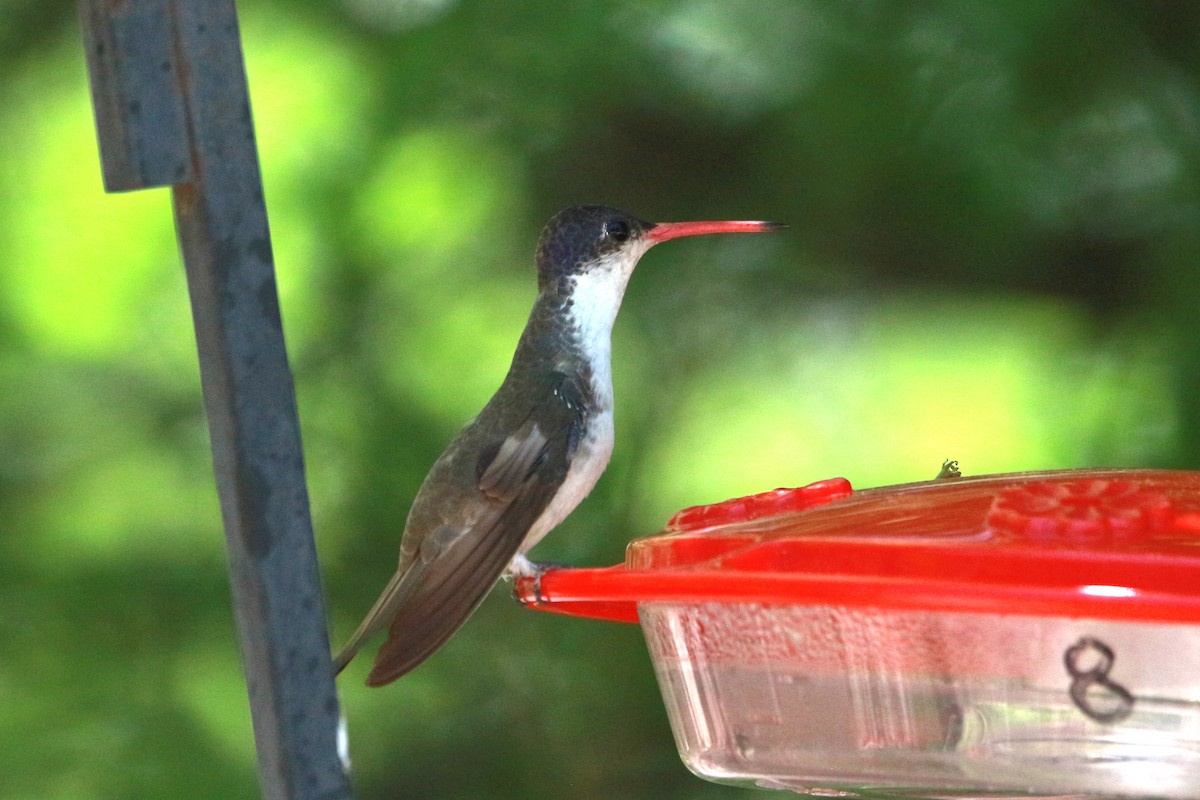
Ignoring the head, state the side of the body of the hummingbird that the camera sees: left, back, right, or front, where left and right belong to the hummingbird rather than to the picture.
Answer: right

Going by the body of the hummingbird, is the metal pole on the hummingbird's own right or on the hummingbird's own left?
on the hummingbird's own right
